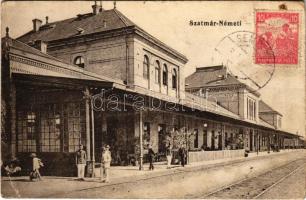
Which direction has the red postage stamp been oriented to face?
toward the camera

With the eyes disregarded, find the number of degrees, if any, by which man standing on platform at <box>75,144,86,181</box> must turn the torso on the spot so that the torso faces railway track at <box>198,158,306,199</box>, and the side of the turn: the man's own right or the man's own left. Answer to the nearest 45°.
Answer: approximately 90° to the man's own left

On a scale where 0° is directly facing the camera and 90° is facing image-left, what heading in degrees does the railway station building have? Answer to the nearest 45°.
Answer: approximately 315°

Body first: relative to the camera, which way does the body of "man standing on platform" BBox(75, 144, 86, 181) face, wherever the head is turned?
toward the camera
